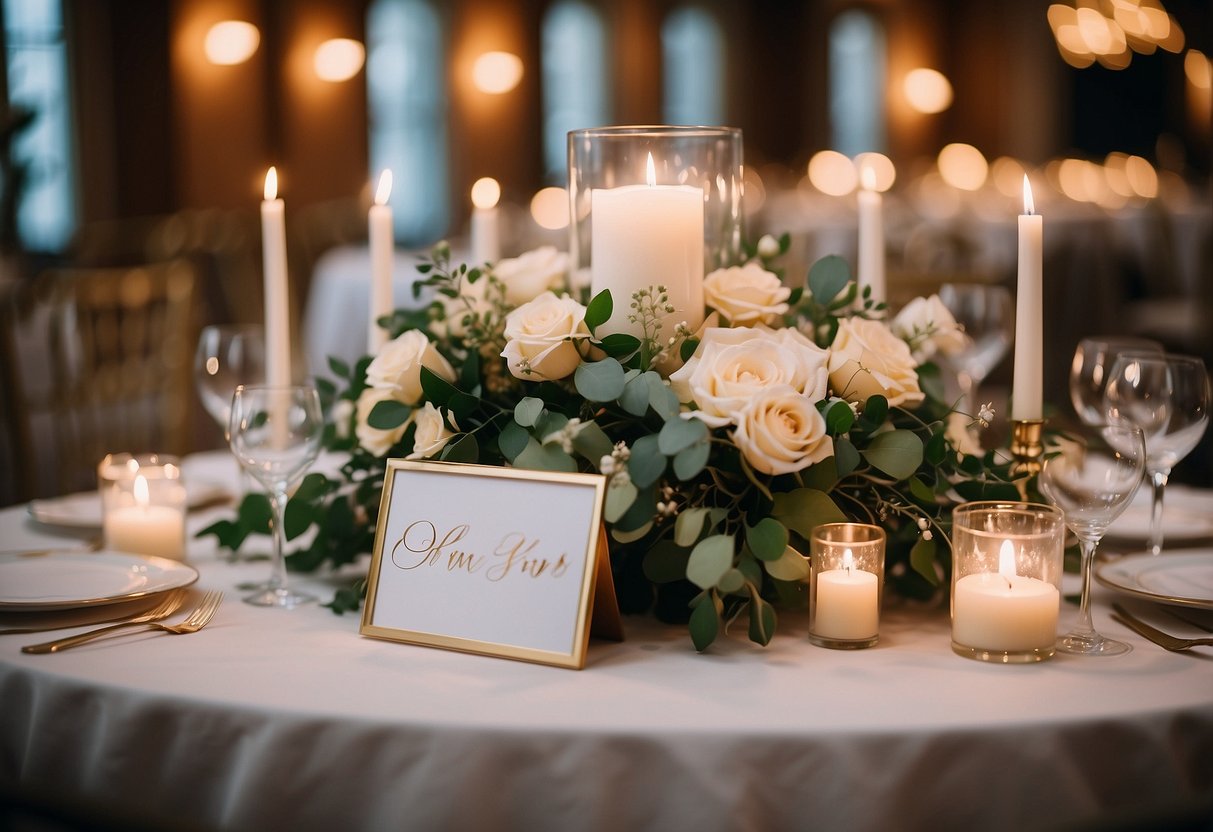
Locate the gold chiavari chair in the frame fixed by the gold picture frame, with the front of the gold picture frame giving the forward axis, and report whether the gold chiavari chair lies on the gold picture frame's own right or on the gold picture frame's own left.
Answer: on the gold picture frame's own right

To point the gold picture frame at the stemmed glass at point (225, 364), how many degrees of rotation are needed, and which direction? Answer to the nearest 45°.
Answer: approximately 90° to its right

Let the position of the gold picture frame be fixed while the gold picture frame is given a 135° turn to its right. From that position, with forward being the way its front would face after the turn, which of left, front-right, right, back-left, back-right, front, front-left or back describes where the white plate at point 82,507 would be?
front-left

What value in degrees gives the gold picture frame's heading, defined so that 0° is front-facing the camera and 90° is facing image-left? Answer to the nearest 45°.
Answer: approximately 45°

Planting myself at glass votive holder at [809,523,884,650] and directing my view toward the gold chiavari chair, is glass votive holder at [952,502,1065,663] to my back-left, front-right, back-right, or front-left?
back-right

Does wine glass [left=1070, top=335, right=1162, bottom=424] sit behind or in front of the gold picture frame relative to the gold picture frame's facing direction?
behind

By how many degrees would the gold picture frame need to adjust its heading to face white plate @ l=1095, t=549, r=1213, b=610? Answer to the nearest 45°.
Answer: approximately 135° to its left

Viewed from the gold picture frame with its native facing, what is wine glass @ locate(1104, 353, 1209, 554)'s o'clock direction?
The wine glass is roughly at 7 o'clock from the gold picture frame.
